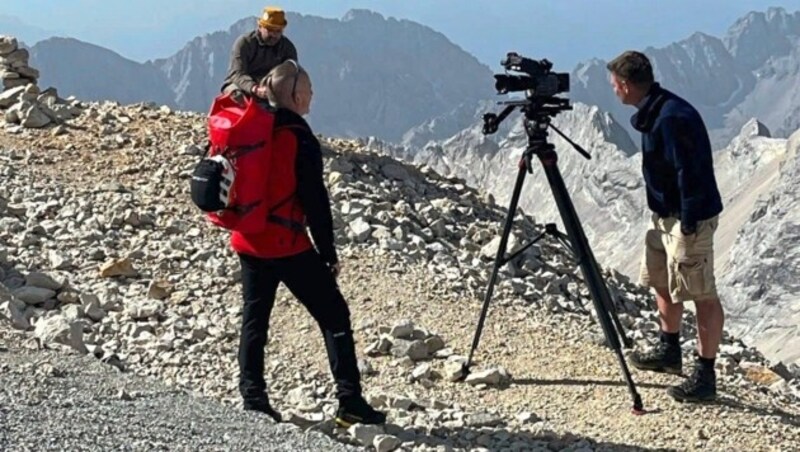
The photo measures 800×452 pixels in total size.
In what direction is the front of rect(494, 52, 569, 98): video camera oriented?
to the viewer's left

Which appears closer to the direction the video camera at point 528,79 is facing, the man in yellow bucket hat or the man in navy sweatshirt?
the man in yellow bucket hat

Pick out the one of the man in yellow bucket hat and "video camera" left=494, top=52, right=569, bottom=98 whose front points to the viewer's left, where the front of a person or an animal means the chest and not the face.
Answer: the video camera

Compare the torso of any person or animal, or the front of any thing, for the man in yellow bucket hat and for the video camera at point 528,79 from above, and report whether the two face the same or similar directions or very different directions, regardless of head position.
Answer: very different directions

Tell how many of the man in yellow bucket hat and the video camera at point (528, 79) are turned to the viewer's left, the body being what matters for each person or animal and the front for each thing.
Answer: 1

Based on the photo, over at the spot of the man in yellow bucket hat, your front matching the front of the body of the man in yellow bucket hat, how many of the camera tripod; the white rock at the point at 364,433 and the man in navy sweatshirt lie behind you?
0

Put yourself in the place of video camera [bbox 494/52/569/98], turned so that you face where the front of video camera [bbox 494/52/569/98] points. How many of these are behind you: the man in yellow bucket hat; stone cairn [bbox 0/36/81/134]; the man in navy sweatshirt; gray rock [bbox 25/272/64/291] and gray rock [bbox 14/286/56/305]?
1

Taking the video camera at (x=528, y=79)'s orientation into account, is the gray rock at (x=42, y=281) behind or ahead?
ahead

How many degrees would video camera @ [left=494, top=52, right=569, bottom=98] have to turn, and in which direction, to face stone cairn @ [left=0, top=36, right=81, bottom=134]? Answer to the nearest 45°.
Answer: approximately 45° to its right

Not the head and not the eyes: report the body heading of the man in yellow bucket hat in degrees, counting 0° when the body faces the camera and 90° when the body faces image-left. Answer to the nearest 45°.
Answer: approximately 315°

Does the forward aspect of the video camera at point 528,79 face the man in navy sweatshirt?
no
